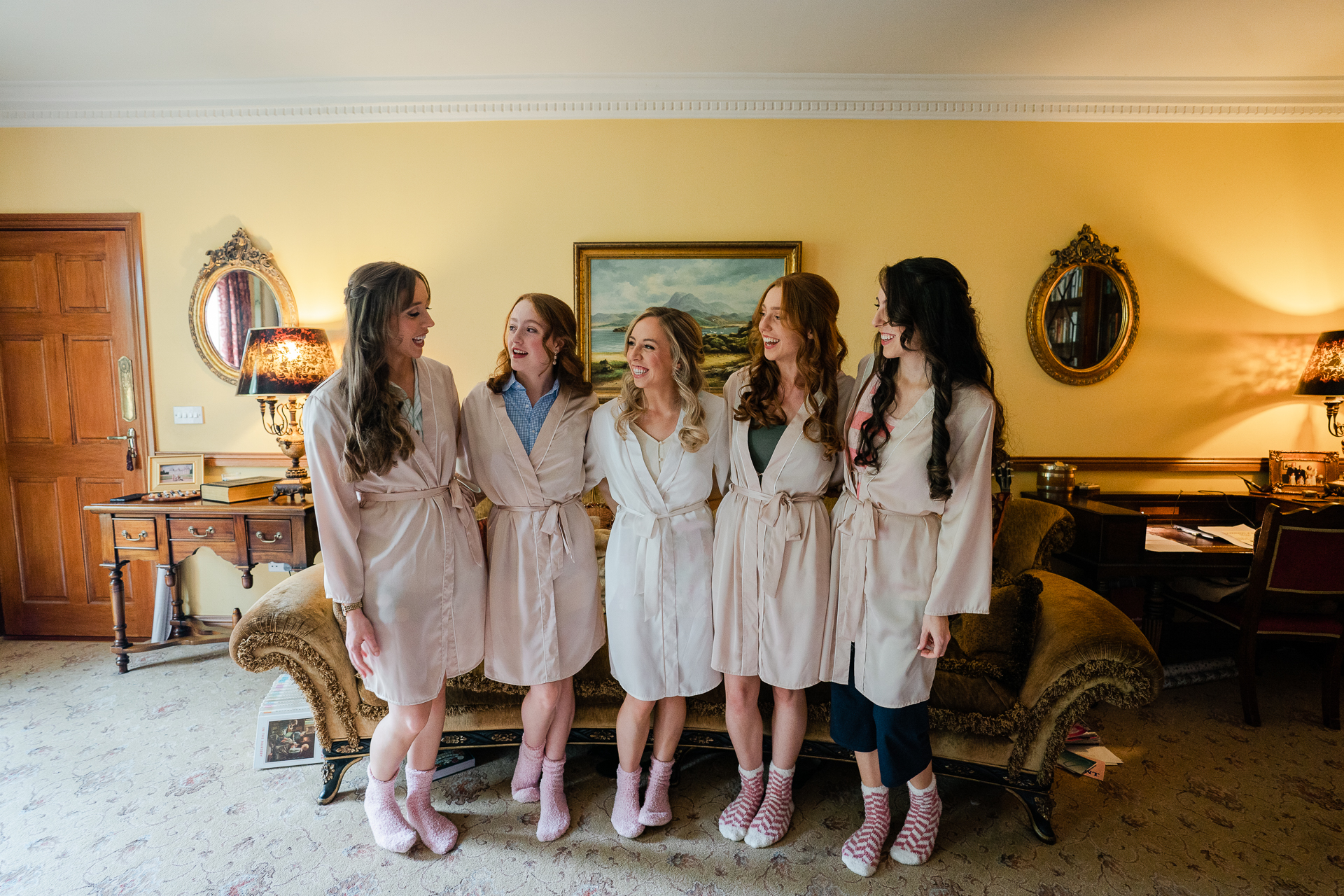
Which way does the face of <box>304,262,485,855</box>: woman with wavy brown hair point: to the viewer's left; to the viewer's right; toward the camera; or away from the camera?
to the viewer's right

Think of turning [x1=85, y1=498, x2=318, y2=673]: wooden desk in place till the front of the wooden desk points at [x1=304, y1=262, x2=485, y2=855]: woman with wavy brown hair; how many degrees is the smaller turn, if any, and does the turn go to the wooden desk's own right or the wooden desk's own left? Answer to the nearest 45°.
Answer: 0° — it already faces them

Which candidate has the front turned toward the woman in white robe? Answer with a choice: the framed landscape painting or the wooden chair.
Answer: the framed landscape painting

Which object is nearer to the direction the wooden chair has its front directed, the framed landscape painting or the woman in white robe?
the framed landscape painting

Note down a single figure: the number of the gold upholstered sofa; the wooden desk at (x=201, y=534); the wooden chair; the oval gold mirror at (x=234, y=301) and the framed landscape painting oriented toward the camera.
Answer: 4

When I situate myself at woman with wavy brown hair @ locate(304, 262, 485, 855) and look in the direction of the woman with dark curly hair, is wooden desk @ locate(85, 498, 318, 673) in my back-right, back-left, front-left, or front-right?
back-left

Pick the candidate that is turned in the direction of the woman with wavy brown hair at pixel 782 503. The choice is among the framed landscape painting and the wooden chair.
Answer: the framed landscape painting
